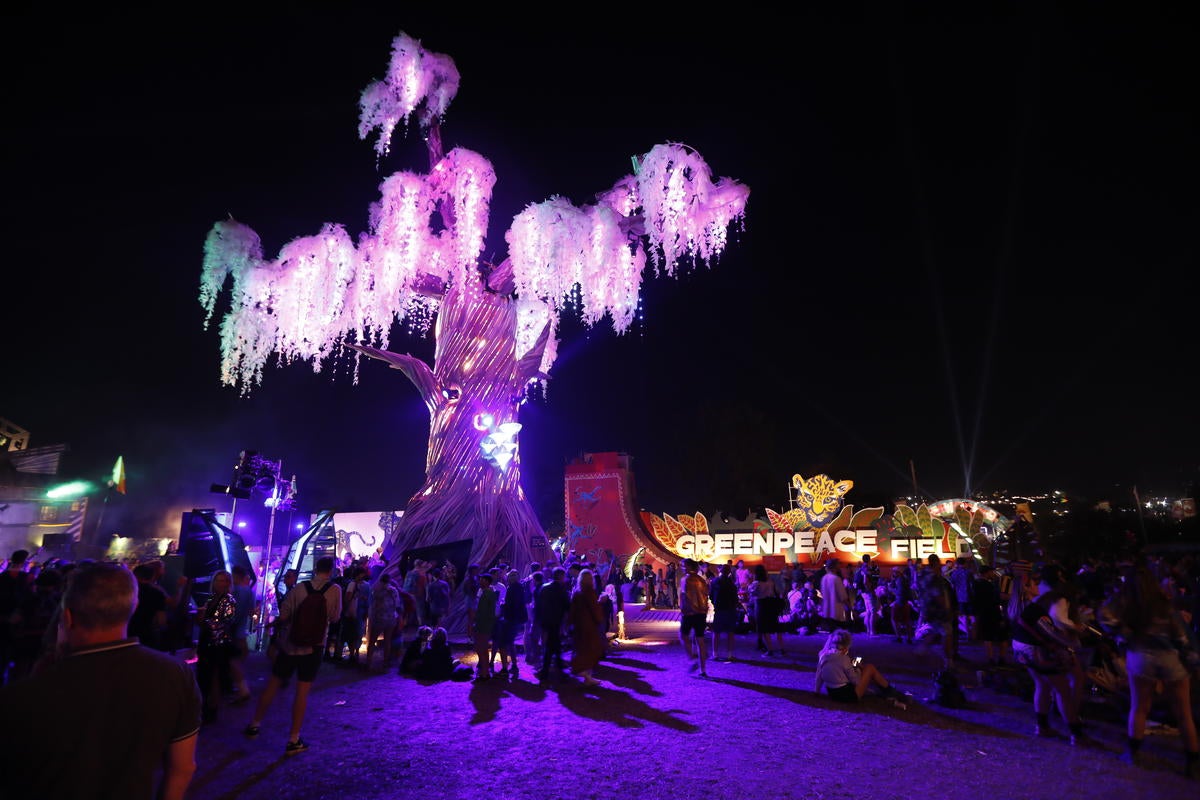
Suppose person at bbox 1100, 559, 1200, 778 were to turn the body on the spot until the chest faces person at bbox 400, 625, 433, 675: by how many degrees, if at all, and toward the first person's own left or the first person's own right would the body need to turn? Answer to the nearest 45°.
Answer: approximately 90° to the first person's own left

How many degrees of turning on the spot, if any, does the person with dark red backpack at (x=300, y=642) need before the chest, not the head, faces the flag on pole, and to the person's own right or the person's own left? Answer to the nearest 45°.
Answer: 0° — they already face it

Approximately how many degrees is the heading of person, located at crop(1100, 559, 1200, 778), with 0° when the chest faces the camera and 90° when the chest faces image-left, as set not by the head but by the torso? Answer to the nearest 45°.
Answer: approximately 180°

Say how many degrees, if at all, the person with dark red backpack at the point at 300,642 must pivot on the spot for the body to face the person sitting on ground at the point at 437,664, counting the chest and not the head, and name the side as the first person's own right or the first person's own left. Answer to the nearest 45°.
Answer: approximately 45° to the first person's own right

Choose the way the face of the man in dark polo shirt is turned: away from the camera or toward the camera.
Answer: away from the camera

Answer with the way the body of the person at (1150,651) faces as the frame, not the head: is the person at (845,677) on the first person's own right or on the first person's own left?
on the first person's own left

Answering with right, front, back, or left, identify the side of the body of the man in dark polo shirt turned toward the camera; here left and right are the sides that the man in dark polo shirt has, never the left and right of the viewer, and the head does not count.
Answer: back

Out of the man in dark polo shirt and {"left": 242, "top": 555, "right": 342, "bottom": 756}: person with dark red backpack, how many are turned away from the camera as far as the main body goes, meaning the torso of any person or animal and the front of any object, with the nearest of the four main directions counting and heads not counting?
2

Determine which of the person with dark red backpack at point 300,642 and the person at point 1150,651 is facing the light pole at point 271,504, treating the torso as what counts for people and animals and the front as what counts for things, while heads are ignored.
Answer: the person with dark red backpack

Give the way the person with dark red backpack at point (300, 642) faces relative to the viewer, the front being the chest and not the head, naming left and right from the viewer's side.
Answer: facing away from the viewer

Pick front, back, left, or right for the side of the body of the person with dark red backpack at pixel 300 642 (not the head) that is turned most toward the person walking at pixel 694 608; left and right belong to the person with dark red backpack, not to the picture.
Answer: right
